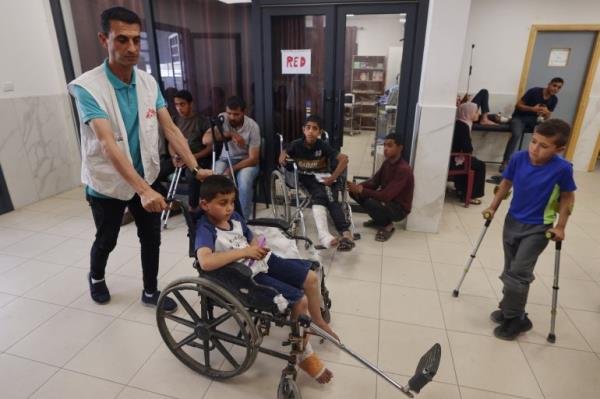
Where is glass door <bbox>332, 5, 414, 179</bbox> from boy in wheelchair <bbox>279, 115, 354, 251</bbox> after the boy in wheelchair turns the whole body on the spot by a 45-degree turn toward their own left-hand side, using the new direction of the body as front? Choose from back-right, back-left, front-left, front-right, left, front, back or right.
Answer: left

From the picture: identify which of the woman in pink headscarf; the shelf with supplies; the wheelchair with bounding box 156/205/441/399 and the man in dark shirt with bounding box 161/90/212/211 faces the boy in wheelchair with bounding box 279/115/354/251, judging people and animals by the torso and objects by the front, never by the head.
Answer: the shelf with supplies

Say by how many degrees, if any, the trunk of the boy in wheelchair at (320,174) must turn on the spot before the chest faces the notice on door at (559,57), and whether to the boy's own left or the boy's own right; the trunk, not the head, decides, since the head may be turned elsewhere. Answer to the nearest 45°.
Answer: approximately 90° to the boy's own left

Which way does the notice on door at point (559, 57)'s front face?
toward the camera

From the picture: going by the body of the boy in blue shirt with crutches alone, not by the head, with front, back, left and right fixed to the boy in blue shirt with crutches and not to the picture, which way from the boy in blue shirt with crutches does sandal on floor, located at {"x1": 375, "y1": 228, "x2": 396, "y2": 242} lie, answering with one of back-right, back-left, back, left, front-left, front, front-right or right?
right

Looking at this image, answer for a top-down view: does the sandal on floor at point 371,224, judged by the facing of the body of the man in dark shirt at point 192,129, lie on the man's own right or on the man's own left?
on the man's own left

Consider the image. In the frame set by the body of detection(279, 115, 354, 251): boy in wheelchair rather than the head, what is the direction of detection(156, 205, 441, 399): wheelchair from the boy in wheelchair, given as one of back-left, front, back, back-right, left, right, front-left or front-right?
front-right

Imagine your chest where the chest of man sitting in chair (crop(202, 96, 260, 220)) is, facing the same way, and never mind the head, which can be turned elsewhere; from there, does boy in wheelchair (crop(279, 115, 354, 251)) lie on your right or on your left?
on your left

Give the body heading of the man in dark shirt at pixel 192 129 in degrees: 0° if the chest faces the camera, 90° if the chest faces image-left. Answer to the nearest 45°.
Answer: approximately 45°

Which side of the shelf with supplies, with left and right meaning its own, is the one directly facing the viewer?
front

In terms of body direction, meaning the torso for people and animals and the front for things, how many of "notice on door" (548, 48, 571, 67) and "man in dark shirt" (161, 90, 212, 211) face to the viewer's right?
0

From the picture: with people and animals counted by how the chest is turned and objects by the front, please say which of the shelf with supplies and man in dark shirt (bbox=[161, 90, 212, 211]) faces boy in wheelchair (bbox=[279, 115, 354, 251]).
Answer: the shelf with supplies

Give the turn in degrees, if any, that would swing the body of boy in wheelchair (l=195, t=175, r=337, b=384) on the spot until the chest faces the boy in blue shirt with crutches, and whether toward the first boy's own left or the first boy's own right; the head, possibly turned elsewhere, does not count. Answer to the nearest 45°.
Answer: approximately 45° to the first boy's own left

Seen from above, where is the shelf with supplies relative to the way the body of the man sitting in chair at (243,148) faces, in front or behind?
behind

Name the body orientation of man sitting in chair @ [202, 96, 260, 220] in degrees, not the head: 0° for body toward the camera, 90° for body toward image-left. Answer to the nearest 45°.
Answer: approximately 45°

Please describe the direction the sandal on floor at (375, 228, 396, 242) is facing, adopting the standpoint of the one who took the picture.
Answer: facing the viewer and to the left of the viewer

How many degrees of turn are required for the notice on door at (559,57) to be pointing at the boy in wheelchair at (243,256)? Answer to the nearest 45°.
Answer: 0° — it already faces them
